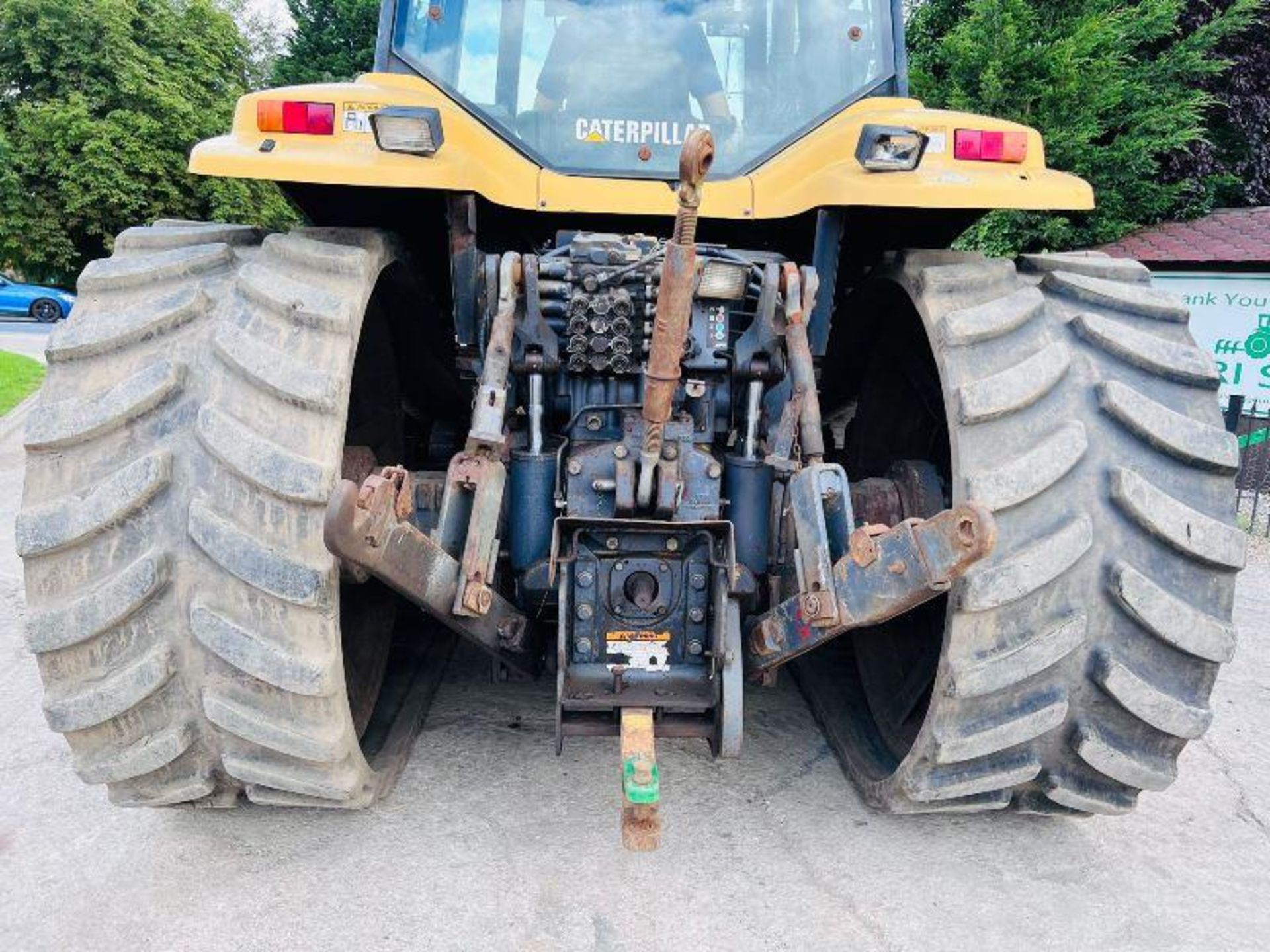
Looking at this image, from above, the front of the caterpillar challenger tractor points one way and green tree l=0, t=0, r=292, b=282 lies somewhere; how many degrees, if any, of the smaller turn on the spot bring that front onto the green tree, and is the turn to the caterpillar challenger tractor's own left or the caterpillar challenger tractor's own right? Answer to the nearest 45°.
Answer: approximately 45° to the caterpillar challenger tractor's own left

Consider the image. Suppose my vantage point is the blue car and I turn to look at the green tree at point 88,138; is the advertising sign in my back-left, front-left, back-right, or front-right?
back-right

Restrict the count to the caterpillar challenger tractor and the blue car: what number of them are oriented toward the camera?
0

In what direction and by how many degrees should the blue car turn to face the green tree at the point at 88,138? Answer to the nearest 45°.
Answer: approximately 90° to its left

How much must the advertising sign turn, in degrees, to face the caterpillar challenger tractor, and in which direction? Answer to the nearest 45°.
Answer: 0° — it already faces it

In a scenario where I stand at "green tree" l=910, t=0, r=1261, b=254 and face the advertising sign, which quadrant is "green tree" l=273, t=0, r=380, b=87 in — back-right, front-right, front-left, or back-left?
back-right

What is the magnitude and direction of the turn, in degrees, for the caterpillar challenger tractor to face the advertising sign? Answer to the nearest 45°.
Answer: approximately 45° to its right

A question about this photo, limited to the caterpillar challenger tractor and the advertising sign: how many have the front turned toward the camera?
1

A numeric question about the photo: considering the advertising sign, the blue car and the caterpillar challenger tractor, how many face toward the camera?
1

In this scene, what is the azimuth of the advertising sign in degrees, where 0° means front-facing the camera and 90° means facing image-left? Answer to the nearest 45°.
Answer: approximately 0°

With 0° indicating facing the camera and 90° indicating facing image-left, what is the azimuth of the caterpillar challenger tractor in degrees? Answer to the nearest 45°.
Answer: approximately 180°
